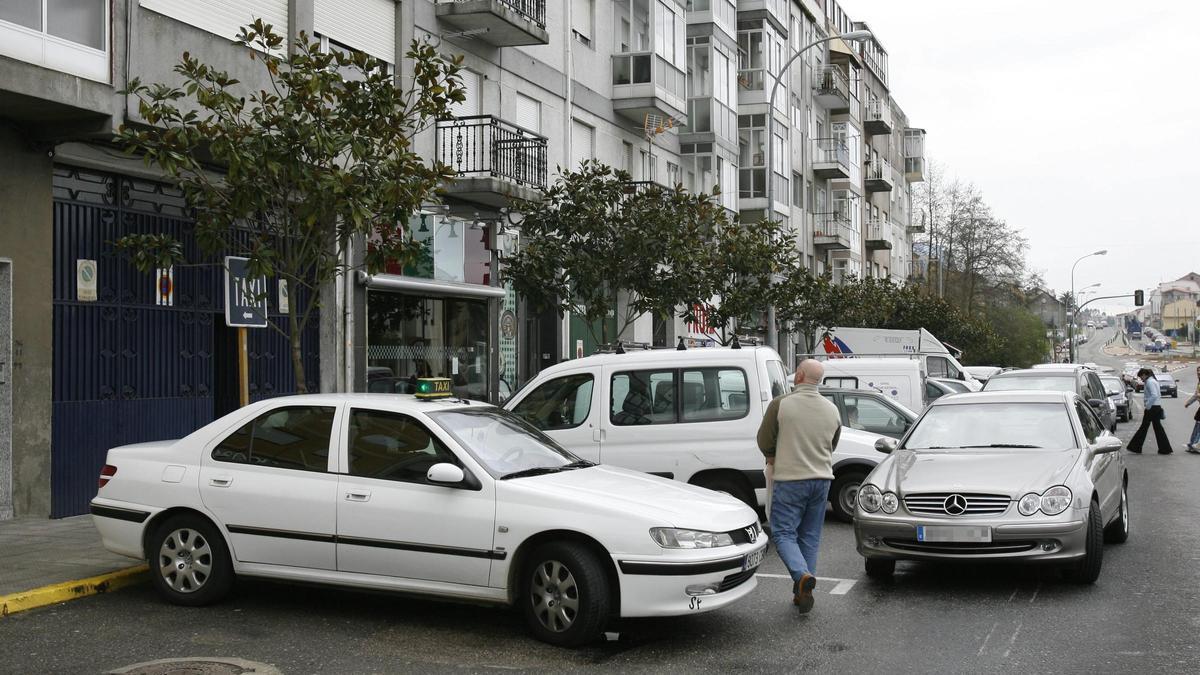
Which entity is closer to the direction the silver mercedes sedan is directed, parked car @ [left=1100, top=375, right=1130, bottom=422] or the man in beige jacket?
the man in beige jacket

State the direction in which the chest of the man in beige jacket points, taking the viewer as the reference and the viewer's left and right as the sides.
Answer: facing away from the viewer

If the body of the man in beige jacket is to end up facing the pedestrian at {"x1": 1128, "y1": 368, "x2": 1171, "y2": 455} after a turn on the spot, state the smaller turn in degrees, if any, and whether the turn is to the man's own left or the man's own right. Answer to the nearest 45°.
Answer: approximately 45° to the man's own right

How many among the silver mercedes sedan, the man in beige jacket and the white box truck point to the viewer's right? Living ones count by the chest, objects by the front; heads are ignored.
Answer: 1

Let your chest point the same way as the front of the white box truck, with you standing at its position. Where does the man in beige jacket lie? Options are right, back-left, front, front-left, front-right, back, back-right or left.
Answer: right

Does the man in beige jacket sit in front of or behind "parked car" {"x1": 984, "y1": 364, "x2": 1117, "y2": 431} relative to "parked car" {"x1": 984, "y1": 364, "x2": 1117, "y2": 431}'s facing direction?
in front

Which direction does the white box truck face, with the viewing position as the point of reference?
facing to the right of the viewer

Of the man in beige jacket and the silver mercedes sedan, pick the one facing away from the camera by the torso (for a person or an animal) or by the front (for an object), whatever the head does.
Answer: the man in beige jacket

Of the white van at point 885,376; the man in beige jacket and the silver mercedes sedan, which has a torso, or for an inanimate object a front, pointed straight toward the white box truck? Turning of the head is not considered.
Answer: the man in beige jacket

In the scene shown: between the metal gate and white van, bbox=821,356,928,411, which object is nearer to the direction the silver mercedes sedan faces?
the metal gate

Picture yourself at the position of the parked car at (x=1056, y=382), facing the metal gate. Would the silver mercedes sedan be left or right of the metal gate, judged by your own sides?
left

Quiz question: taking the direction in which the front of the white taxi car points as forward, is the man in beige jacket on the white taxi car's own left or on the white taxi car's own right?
on the white taxi car's own left
